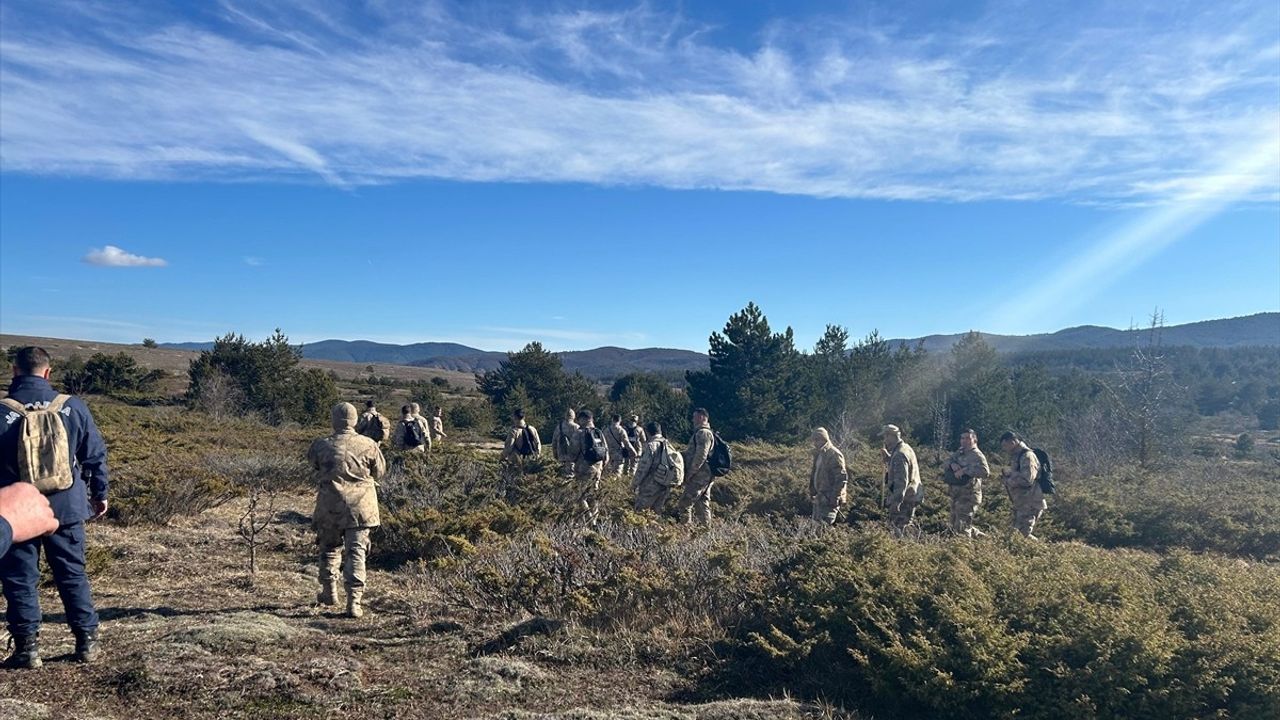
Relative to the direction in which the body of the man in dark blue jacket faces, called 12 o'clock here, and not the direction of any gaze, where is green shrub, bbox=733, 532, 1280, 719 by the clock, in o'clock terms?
The green shrub is roughly at 4 o'clock from the man in dark blue jacket.

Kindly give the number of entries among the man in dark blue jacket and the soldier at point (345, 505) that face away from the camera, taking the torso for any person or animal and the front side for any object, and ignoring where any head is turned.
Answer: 2

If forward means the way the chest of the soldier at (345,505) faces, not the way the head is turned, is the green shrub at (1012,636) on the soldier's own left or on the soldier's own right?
on the soldier's own right

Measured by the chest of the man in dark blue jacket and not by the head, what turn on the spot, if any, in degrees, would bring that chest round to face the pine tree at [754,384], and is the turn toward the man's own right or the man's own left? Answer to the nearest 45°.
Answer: approximately 45° to the man's own right

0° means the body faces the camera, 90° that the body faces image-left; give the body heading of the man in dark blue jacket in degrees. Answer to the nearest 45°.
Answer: approximately 180°

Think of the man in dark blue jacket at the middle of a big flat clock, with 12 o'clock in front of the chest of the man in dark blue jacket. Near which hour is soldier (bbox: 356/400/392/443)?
The soldier is roughly at 1 o'clock from the man in dark blue jacket.

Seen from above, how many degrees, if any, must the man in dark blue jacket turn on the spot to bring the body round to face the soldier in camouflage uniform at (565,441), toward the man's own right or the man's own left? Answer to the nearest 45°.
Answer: approximately 45° to the man's own right

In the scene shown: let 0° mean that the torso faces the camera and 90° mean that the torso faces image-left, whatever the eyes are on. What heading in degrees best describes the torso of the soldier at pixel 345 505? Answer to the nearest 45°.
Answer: approximately 180°

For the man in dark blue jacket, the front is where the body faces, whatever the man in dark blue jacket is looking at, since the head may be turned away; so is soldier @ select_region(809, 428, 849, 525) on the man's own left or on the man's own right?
on the man's own right

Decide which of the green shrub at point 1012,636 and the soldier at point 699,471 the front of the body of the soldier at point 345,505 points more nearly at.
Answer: the soldier
